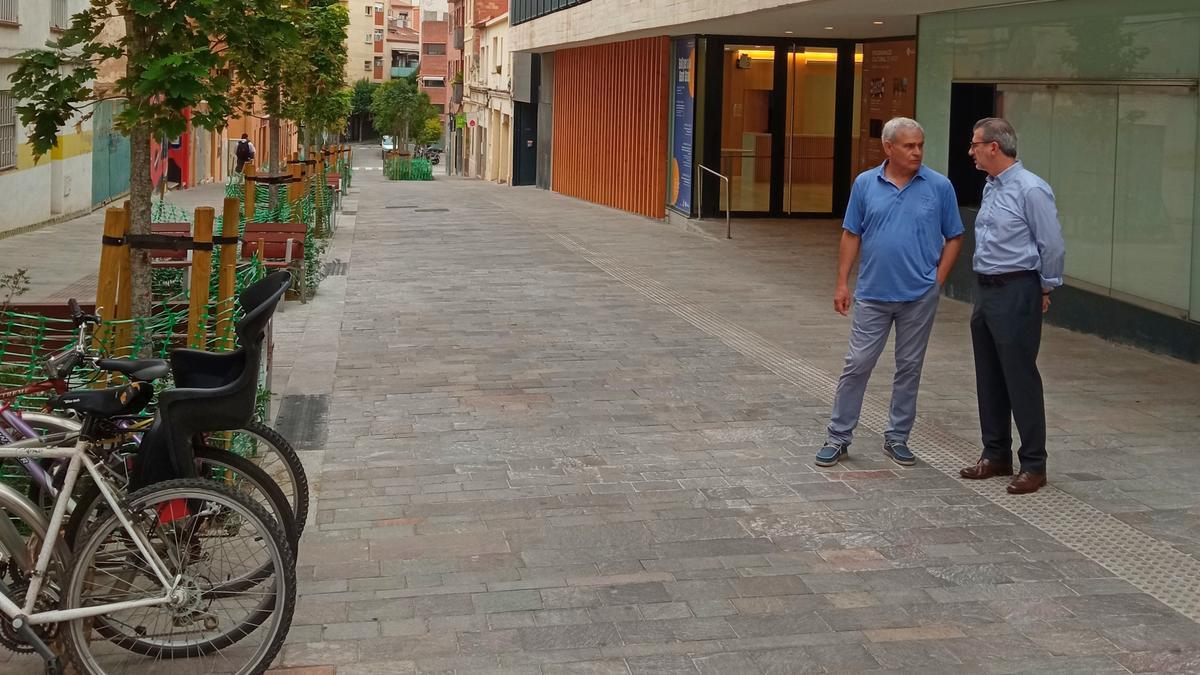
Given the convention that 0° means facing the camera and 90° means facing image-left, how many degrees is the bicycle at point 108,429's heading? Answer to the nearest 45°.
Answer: approximately 90°

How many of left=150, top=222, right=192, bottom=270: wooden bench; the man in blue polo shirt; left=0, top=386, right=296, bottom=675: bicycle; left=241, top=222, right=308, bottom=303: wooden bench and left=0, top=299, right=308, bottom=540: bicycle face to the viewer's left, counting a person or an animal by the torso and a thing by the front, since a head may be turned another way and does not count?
2

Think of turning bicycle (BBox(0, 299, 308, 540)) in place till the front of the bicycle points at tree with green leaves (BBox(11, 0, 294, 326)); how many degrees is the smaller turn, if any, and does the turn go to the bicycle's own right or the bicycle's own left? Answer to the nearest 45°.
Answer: approximately 90° to the bicycle's own right

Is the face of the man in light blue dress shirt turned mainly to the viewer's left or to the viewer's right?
to the viewer's left

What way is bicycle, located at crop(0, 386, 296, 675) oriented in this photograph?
to the viewer's left

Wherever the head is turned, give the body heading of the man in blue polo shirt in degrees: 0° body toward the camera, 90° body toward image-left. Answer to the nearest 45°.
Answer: approximately 0°
